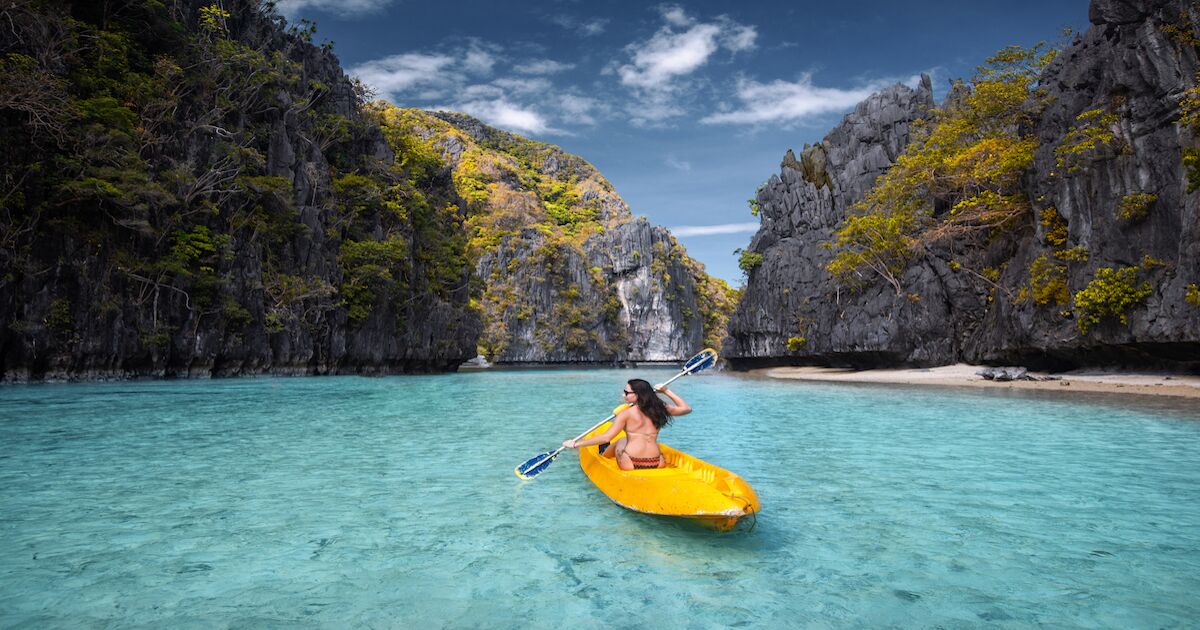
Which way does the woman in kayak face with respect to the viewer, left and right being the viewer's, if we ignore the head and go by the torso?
facing away from the viewer and to the left of the viewer

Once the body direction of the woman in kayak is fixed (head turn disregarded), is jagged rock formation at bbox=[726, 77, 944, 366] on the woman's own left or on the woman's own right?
on the woman's own right

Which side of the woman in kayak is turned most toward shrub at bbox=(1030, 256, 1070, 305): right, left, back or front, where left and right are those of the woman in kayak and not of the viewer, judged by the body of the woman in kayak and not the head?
right

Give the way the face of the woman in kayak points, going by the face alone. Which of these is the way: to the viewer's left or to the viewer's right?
to the viewer's left

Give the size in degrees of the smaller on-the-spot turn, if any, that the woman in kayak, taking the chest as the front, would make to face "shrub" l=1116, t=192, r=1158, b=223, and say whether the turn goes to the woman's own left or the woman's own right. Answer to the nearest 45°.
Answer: approximately 90° to the woman's own right

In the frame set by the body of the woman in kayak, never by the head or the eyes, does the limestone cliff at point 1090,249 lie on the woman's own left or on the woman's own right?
on the woman's own right
